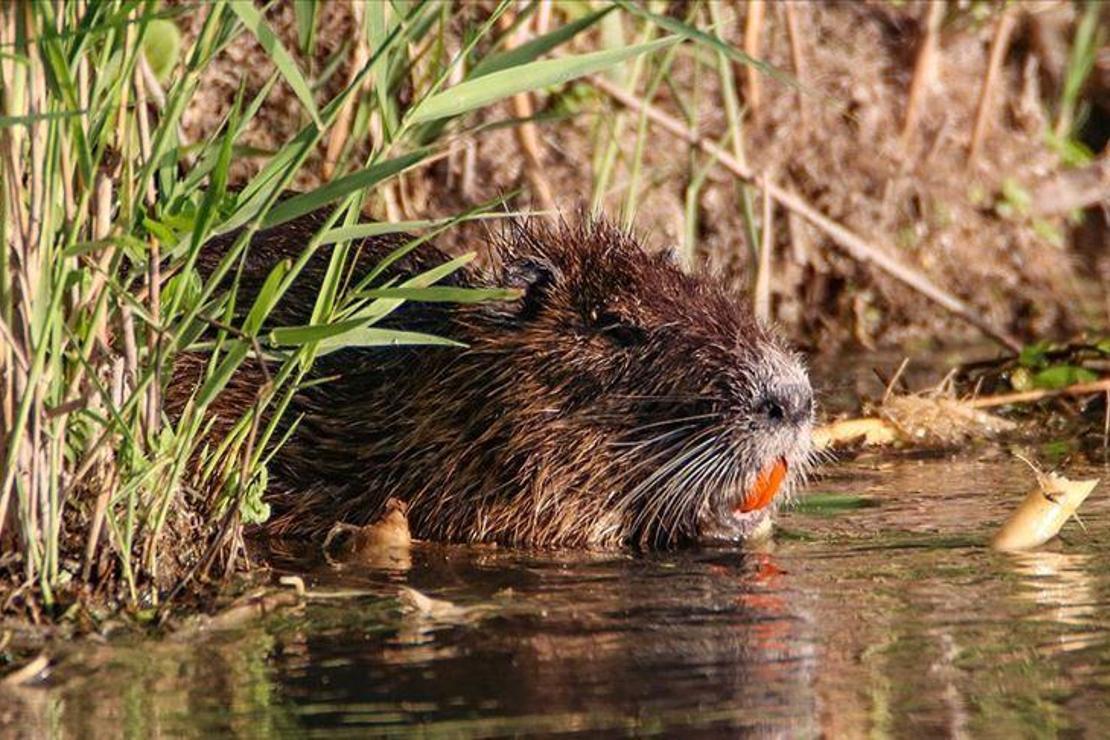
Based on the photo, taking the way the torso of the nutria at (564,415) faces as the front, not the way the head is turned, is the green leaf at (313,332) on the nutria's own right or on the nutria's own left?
on the nutria's own right

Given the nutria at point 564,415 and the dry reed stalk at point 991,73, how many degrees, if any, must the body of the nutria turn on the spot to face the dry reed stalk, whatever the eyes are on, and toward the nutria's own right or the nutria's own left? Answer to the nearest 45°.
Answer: approximately 45° to the nutria's own left

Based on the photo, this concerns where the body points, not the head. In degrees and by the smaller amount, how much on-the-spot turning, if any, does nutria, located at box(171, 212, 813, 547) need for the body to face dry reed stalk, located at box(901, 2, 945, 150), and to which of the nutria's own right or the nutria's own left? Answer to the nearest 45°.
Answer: approximately 45° to the nutria's own left

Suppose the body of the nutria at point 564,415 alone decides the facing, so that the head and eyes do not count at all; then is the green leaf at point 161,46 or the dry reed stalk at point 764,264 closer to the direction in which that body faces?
the dry reed stalk

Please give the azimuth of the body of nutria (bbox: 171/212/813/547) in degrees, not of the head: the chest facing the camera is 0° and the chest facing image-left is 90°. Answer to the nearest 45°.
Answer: approximately 270°

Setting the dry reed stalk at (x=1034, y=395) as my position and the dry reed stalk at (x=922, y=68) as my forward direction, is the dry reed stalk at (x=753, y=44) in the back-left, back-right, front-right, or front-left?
front-left

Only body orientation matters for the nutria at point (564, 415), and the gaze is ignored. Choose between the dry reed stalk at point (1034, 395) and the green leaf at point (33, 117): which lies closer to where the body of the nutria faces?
the dry reed stalk

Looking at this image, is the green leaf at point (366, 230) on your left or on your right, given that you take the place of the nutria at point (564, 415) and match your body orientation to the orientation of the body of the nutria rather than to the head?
on your right

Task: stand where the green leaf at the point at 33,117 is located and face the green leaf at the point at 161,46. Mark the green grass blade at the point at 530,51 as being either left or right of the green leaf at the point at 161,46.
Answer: right
